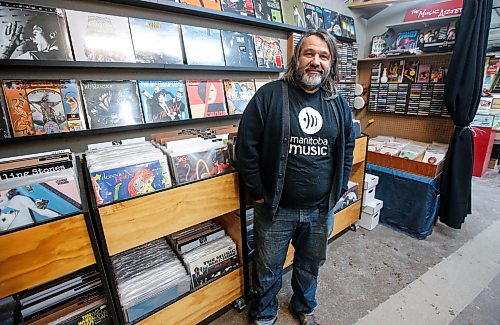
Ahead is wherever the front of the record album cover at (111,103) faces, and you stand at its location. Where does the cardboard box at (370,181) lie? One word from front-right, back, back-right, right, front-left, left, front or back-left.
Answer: left

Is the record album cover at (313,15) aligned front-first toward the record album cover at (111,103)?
no

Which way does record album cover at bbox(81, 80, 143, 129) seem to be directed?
toward the camera

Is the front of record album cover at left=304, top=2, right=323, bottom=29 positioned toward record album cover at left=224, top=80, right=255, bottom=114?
no

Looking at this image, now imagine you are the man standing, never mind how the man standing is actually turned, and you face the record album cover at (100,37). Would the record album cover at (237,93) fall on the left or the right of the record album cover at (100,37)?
right

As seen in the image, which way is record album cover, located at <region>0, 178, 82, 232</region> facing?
toward the camera

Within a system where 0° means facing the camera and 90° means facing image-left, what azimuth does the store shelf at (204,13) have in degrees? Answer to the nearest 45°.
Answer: approximately 315°

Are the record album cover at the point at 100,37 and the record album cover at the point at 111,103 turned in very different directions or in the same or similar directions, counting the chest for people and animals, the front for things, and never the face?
same or similar directions

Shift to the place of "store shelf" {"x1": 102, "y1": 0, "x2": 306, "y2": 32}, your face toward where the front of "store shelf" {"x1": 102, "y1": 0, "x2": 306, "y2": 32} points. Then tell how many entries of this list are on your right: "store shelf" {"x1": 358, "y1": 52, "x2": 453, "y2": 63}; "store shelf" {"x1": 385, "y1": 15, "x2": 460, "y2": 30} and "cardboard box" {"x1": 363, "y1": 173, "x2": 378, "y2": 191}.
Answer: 0

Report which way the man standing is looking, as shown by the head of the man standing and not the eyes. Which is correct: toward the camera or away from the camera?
toward the camera

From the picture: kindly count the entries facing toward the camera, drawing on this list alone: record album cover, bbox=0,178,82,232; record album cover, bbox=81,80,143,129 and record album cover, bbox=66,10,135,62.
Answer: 3

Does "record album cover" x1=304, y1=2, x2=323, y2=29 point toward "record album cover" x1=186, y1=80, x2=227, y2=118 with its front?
no

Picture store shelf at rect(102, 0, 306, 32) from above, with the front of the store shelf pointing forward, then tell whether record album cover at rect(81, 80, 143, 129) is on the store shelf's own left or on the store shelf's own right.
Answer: on the store shelf's own right

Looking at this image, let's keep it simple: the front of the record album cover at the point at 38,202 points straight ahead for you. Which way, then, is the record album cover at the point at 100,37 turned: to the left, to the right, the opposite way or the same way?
the same way

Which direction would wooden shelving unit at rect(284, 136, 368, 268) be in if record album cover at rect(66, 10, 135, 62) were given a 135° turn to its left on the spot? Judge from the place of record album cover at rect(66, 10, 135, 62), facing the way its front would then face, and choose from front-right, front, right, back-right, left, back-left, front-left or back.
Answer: front-right

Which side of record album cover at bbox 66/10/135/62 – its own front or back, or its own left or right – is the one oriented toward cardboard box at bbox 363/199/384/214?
left

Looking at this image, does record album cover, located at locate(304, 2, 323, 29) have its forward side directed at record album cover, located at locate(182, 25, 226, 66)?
no
